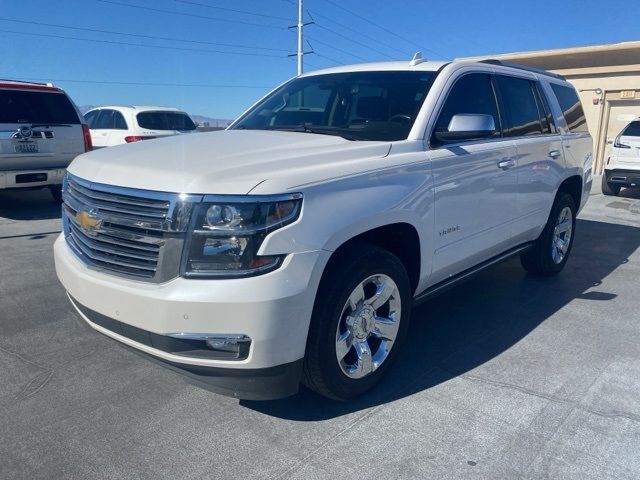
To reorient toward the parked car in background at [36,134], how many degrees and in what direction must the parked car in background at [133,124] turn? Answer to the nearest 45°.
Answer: approximately 135° to its left

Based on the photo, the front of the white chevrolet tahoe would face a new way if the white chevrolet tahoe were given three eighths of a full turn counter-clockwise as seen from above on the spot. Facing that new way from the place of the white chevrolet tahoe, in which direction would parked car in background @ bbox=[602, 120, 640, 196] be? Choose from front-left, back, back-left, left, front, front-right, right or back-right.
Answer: front-left

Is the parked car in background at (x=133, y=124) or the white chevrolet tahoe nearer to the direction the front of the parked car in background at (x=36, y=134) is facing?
the parked car in background

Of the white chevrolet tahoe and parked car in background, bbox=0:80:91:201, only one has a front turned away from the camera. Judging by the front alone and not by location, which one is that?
the parked car in background

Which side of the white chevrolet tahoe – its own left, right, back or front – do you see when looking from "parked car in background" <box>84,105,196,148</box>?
right

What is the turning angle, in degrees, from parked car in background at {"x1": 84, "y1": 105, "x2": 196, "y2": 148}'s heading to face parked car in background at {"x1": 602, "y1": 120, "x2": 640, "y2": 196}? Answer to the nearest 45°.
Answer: approximately 135° to its right

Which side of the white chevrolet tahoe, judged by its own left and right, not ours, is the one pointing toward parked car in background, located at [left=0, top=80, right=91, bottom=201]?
right

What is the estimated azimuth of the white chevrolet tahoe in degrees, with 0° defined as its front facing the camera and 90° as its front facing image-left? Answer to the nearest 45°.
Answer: approximately 45°

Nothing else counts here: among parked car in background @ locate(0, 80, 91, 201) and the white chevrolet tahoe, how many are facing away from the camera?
1

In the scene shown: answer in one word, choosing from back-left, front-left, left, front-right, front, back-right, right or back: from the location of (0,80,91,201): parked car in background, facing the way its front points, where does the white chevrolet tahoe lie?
back

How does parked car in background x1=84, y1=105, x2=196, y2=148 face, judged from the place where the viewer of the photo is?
facing away from the viewer and to the left of the viewer

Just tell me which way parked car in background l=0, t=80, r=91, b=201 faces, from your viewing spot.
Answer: facing away from the viewer
